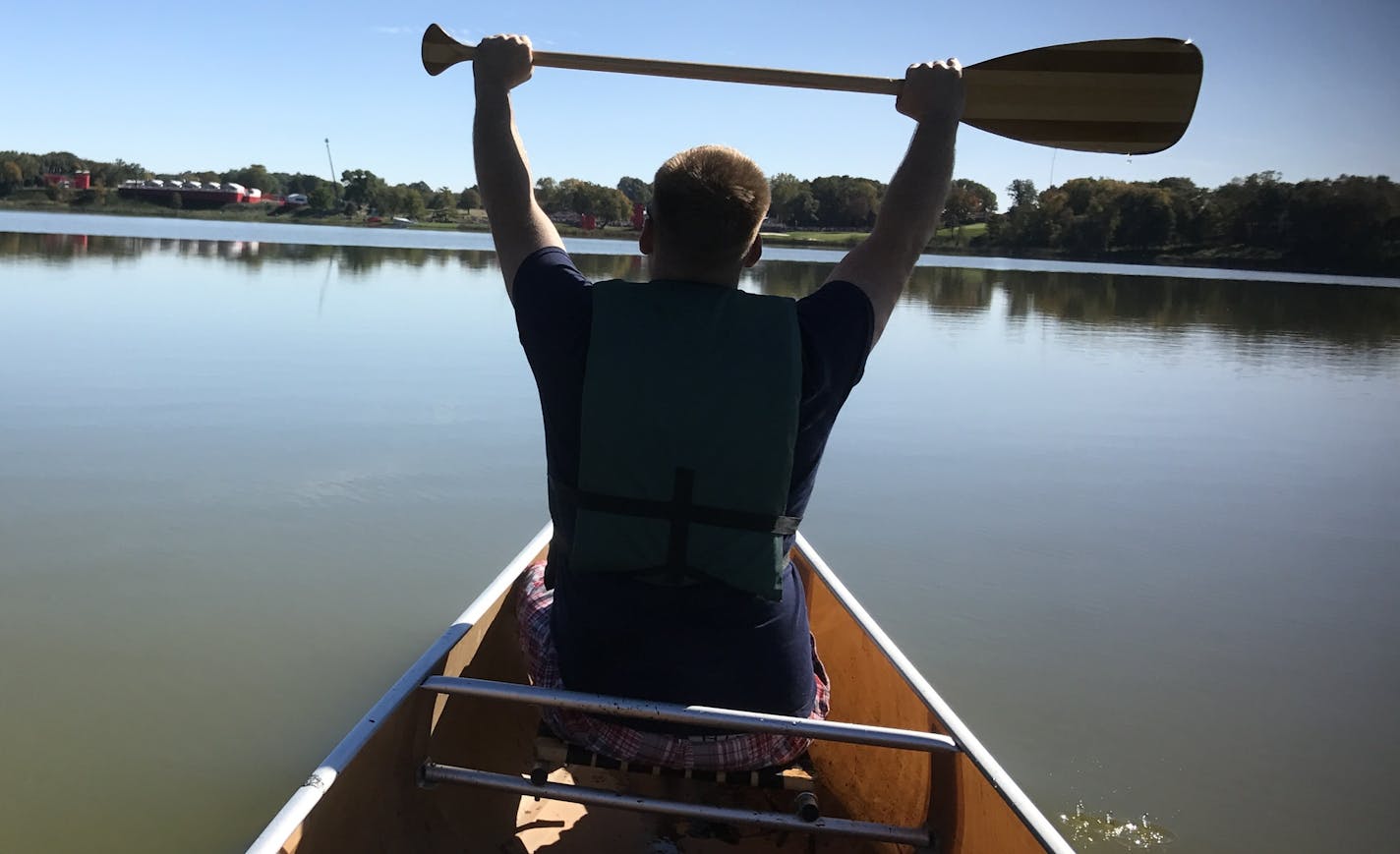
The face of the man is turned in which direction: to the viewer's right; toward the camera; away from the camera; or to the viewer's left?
away from the camera

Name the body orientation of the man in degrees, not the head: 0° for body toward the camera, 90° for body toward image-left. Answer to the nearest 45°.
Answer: approximately 180°

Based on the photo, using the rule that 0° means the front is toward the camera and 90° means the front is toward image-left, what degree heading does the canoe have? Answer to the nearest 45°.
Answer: approximately 180°
